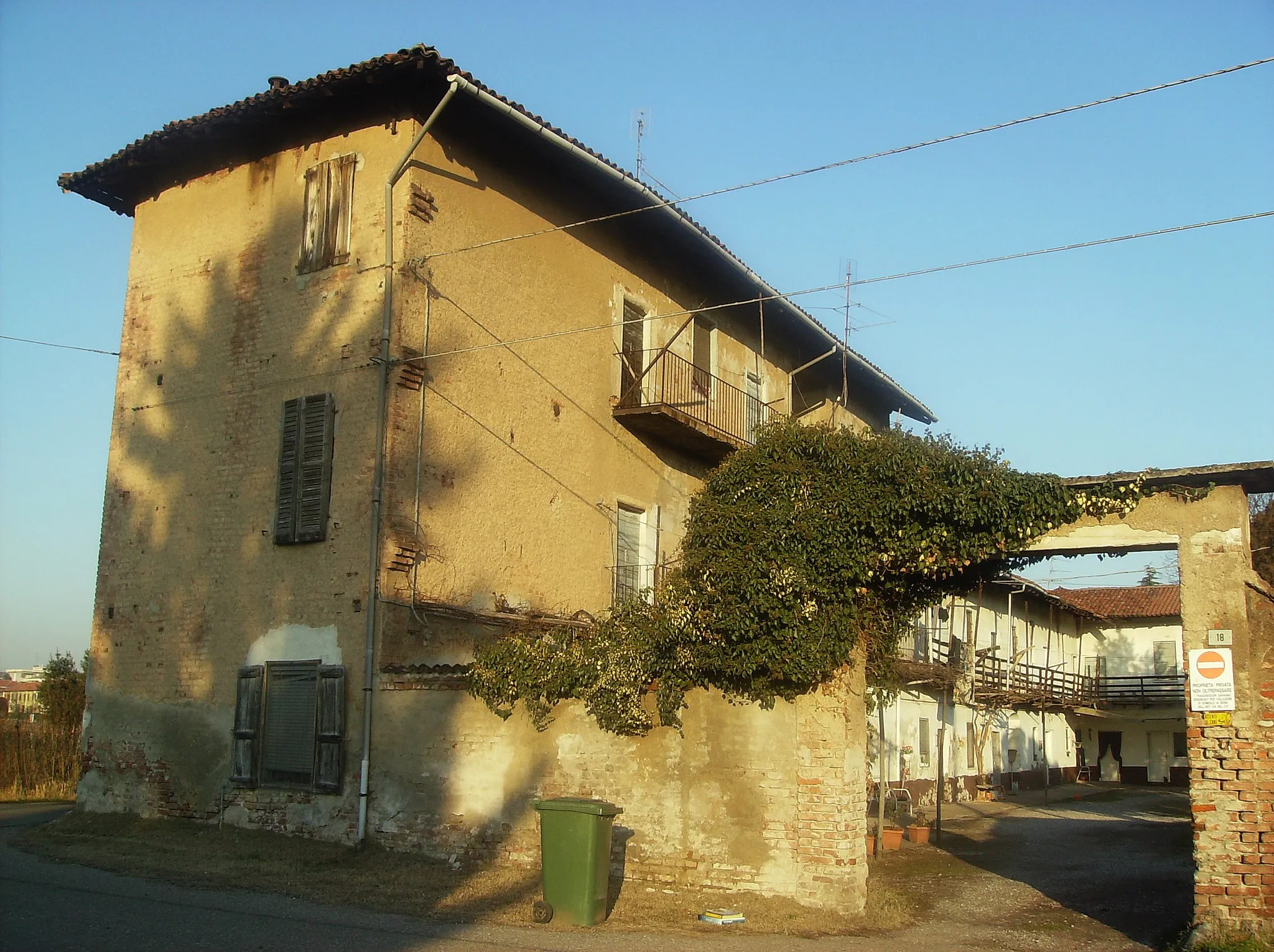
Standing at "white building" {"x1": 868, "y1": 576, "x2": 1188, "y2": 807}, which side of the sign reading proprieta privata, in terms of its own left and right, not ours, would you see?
back

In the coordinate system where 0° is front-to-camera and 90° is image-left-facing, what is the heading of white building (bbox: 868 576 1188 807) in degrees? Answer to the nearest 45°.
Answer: approximately 315°

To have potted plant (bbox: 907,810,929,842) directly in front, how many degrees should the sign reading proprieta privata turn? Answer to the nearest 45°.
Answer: approximately 135° to its right

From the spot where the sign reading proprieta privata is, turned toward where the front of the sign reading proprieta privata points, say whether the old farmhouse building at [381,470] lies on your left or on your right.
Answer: on your right
